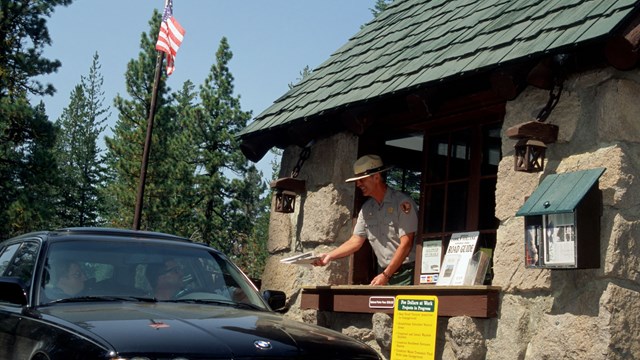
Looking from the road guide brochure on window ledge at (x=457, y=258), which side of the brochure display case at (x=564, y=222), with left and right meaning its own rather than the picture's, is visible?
right

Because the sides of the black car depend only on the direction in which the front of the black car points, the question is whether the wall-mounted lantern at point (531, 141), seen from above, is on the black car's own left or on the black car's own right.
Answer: on the black car's own left

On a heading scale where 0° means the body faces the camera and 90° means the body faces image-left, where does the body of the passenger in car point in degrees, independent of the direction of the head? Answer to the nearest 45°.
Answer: approximately 315°

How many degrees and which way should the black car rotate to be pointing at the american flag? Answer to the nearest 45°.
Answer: approximately 135° to its left

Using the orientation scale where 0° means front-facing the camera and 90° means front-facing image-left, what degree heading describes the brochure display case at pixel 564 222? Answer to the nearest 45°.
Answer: approximately 45°

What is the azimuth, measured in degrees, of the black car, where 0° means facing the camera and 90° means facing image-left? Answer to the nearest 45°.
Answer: approximately 315°

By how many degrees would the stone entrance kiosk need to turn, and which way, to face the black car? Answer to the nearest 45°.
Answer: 0° — it already faces it

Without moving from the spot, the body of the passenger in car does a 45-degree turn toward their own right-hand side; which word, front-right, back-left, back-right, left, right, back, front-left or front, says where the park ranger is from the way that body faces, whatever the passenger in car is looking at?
back-left

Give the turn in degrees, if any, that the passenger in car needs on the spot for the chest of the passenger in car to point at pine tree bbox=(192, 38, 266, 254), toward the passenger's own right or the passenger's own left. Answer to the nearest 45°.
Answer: approximately 135° to the passenger's own left
